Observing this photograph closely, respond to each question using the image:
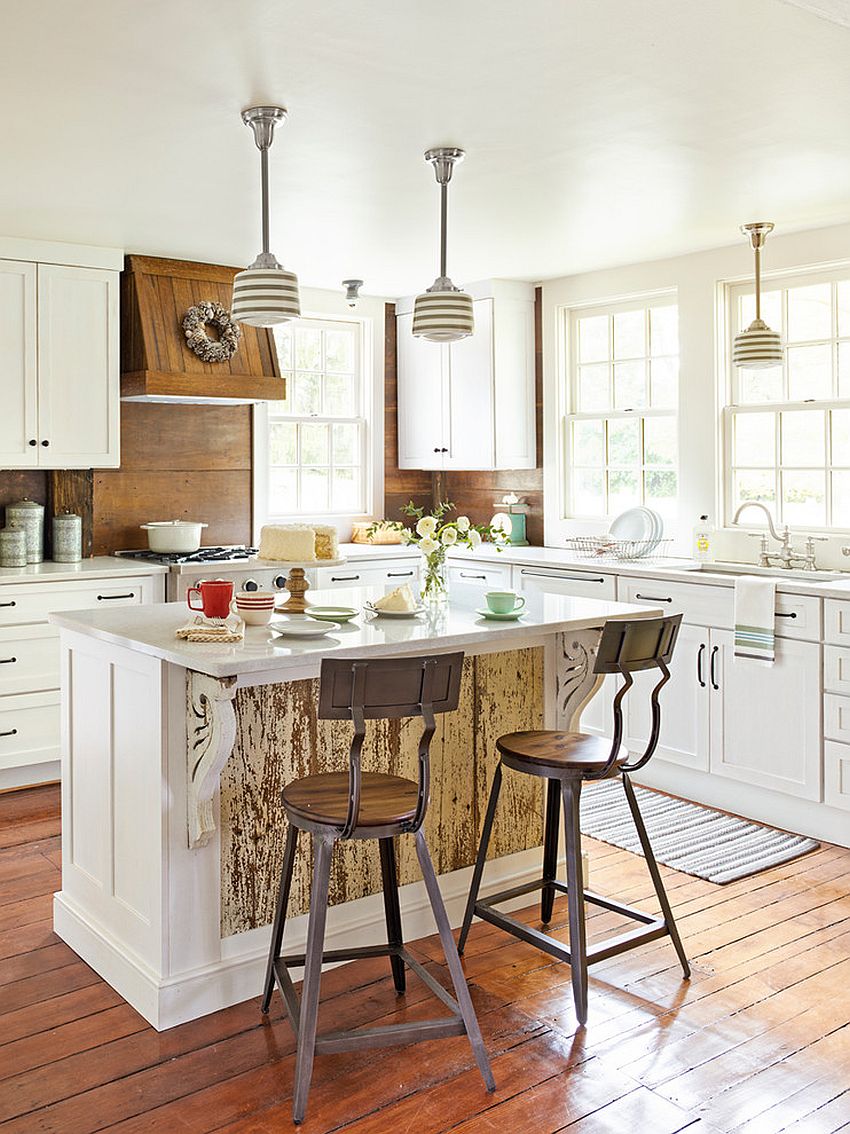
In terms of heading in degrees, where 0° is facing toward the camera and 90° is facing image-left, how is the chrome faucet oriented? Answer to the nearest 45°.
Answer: approximately 45°

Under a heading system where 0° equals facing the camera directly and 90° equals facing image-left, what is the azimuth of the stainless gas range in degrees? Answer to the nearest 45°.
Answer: approximately 315°

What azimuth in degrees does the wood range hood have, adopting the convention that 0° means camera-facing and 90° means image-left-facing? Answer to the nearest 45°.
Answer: approximately 315°

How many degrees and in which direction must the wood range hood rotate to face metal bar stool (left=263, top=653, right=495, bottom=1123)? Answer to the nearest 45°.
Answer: approximately 45° to its right

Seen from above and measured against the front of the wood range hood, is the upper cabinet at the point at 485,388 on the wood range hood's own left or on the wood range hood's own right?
on the wood range hood's own left
